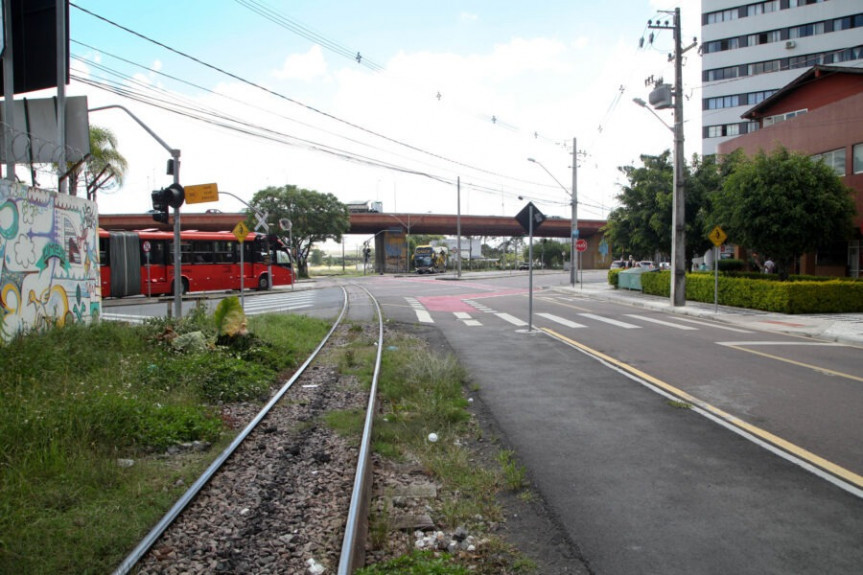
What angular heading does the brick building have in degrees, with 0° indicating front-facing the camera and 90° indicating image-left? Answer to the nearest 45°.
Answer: approximately 45°

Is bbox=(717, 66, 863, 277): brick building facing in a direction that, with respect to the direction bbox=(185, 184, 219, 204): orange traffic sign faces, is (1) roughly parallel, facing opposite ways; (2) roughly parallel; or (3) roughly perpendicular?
roughly perpendicular

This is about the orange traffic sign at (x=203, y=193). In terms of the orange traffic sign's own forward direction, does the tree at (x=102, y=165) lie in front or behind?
behind

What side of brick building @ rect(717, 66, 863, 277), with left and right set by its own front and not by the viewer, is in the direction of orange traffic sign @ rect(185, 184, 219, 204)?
front
